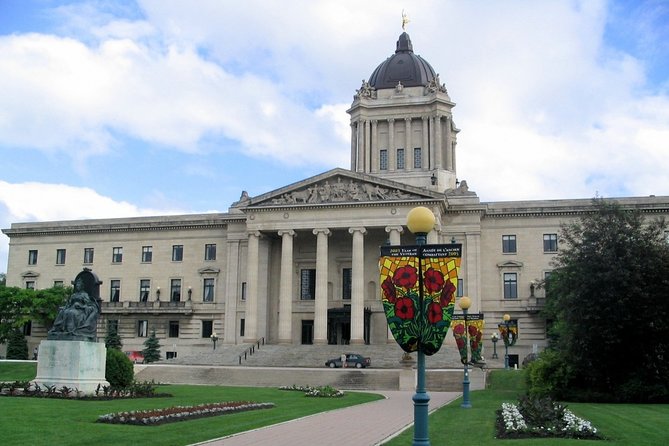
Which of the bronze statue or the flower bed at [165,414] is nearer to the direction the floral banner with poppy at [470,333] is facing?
the flower bed

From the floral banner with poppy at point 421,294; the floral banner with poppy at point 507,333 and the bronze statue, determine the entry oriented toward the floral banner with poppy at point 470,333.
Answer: the floral banner with poppy at point 507,333

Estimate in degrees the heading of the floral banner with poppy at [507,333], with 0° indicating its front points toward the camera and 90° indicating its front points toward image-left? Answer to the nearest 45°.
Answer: approximately 0°

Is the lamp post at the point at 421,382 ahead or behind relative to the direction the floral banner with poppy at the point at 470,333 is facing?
ahead

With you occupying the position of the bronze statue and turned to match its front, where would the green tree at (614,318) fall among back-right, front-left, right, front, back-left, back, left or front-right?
back-left

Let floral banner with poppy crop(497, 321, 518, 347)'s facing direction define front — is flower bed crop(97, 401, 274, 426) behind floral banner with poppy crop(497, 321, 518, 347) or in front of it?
in front
